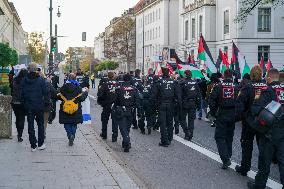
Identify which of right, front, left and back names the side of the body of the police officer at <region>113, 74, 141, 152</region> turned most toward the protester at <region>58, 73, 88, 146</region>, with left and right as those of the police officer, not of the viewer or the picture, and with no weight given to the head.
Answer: left

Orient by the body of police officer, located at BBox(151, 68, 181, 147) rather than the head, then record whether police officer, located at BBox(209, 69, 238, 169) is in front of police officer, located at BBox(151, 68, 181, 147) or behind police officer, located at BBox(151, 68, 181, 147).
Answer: behind

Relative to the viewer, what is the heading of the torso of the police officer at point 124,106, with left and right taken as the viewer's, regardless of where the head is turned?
facing away from the viewer

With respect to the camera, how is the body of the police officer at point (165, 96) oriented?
away from the camera

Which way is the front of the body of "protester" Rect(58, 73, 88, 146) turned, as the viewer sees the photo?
away from the camera

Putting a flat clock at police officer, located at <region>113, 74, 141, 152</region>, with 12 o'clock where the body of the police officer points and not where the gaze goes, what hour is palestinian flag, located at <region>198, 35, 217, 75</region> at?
The palestinian flag is roughly at 1 o'clock from the police officer.

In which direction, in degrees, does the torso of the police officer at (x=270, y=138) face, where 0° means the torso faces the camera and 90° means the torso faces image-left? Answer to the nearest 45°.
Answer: approximately 135°
